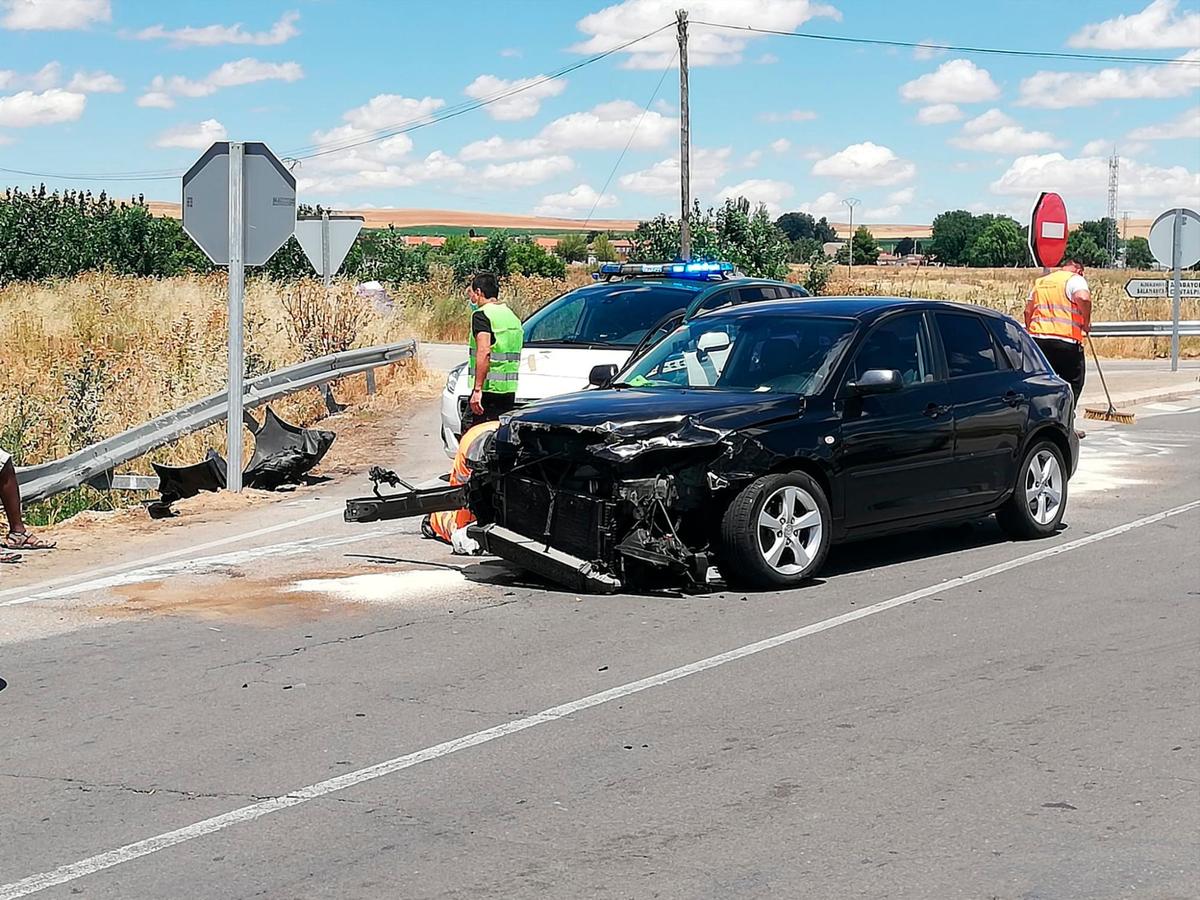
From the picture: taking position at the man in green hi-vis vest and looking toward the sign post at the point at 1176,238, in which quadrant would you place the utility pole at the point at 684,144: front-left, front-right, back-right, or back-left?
front-left

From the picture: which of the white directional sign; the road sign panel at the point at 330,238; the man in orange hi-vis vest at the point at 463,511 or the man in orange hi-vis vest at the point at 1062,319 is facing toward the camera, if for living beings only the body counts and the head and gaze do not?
the white directional sign

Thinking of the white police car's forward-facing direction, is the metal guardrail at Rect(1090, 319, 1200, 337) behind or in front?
behind

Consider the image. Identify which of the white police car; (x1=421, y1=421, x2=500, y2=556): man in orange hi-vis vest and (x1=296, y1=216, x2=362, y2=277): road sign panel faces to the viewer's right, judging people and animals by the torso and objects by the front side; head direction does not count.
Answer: the man in orange hi-vis vest

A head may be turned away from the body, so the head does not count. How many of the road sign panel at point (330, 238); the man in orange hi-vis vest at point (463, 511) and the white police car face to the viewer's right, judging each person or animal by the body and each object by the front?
1

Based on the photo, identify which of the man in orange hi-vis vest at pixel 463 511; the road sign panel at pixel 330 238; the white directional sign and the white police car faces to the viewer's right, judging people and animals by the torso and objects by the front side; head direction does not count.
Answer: the man in orange hi-vis vest

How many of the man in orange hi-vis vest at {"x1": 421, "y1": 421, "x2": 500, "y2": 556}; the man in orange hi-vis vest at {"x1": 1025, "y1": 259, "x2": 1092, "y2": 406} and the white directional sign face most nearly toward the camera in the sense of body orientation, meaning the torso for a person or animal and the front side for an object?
1

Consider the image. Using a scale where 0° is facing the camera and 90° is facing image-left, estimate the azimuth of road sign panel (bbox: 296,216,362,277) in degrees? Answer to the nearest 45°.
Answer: approximately 180°

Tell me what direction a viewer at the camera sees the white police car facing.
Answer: facing the viewer and to the left of the viewer

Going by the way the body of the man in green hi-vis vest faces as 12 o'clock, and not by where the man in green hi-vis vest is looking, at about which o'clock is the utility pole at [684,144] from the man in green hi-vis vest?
The utility pole is roughly at 2 o'clock from the man in green hi-vis vest.

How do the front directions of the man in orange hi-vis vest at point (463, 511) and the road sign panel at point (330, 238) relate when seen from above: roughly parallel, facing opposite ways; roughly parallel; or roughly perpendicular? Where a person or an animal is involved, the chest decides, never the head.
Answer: roughly perpendicular

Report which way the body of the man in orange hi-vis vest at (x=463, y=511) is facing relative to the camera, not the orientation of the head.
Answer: to the viewer's right

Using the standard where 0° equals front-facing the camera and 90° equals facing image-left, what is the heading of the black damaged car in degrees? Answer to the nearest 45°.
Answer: approximately 45°

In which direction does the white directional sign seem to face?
toward the camera

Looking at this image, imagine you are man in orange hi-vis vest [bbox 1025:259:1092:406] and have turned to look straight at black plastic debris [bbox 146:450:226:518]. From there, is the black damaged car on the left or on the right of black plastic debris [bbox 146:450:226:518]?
left

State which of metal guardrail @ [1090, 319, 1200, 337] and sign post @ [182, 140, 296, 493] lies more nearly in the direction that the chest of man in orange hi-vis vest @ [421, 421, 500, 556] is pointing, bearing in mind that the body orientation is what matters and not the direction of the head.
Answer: the metal guardrail

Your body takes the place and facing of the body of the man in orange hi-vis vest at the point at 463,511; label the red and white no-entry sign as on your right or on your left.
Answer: on your left
